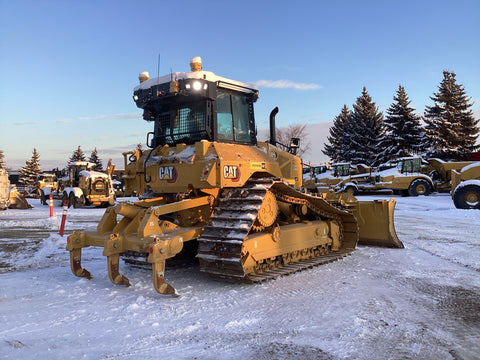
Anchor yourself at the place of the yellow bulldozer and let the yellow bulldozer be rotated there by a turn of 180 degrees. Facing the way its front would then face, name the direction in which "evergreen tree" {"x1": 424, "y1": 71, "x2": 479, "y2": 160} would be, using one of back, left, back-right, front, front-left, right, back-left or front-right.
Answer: back

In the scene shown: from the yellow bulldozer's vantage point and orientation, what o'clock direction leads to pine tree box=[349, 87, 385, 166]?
The pine tree is roughly at 11 o'clock from the yellow bulldozer.

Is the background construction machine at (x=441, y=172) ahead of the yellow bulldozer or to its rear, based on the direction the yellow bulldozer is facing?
ahead

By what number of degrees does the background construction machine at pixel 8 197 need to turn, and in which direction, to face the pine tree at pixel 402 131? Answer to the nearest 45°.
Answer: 0° — it already faces it

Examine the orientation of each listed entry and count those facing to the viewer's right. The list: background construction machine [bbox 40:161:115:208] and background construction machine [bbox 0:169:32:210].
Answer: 1

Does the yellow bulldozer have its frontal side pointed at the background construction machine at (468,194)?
yes

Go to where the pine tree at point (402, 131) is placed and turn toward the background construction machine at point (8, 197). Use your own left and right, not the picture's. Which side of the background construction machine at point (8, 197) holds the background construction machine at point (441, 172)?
left

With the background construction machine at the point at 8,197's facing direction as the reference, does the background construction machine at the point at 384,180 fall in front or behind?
in front

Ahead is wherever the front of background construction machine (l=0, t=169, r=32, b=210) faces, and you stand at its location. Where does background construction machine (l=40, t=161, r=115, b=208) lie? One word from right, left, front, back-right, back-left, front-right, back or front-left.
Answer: front

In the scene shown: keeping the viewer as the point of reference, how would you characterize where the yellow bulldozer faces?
facing away from the viewer and to the right of the viewer

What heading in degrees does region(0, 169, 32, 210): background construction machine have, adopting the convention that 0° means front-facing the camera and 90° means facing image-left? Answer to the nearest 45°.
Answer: approximately 270°

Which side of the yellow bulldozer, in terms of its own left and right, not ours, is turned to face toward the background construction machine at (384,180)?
front
